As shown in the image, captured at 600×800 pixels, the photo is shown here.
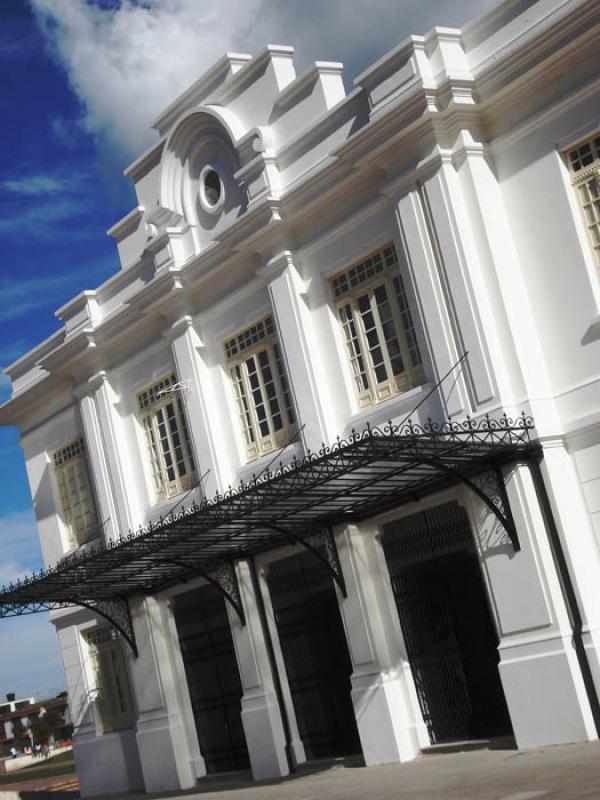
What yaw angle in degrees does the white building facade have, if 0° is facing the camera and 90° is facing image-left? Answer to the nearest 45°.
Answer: approximately 45°
